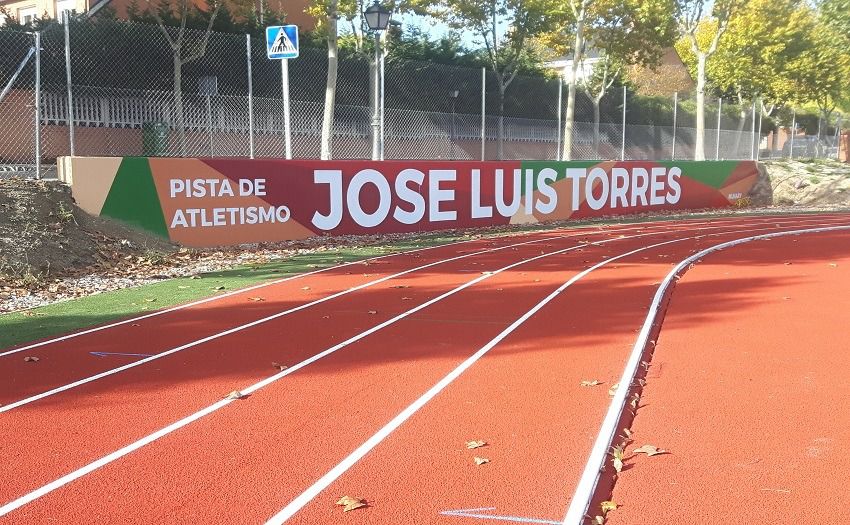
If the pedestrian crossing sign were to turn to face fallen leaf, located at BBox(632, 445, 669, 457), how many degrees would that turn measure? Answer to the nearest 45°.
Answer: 0° — it already faces it

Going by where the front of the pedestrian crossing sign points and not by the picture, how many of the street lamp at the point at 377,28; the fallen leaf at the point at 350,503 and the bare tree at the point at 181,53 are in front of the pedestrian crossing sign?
1

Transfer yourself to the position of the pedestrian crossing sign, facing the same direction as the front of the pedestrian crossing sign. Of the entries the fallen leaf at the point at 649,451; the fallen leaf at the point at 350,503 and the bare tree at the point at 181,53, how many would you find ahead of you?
2

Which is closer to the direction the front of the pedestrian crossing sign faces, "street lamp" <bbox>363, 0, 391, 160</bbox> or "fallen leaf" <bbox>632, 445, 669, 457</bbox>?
the fallen leaf

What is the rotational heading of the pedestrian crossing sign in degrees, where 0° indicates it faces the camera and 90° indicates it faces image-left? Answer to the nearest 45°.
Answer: approximately 0°

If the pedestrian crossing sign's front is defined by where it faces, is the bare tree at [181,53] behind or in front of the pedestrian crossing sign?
behind

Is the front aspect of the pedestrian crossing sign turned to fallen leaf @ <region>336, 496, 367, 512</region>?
yes

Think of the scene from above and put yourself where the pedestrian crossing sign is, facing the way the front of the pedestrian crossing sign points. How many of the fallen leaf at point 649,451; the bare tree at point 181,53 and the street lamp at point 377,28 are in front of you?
1

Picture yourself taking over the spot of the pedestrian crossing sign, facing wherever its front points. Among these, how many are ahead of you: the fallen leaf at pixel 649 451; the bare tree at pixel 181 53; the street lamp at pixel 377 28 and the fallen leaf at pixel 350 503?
2
